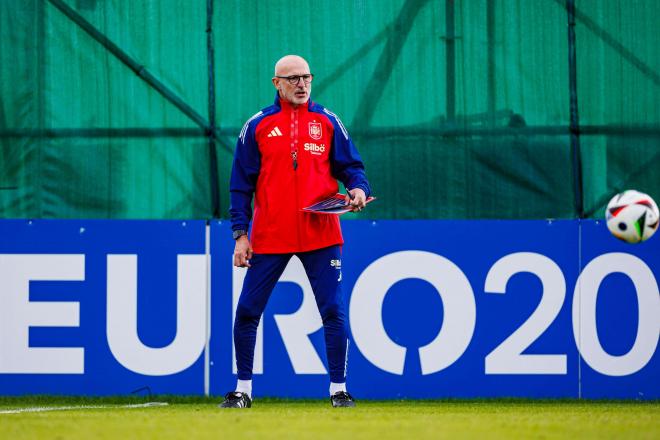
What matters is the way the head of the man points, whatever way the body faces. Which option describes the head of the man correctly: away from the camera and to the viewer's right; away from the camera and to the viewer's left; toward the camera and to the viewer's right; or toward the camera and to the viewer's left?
toward the camera and to the viewer's right

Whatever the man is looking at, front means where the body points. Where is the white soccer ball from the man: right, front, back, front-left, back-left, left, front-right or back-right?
left

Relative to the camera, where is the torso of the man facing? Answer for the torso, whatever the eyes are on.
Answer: toward the camera
